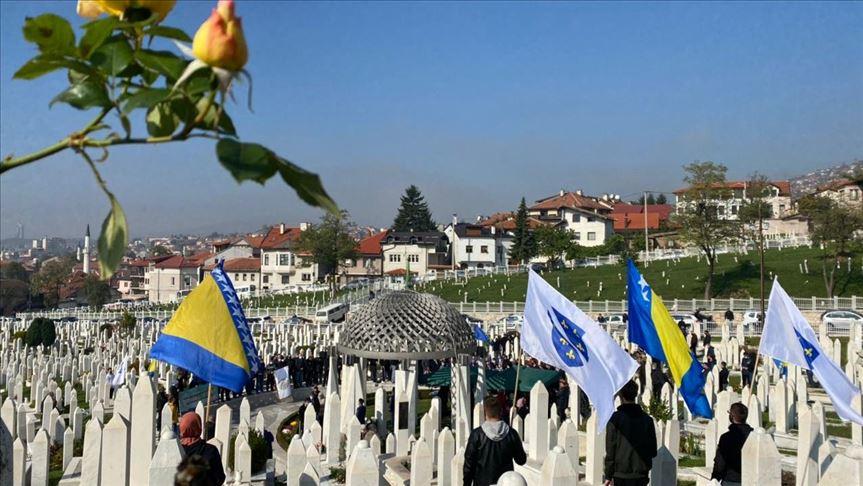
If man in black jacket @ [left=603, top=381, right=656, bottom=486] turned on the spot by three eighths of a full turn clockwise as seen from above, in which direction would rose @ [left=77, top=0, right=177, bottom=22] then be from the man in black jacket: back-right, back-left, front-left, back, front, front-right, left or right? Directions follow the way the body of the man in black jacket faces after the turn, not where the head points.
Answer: front-right

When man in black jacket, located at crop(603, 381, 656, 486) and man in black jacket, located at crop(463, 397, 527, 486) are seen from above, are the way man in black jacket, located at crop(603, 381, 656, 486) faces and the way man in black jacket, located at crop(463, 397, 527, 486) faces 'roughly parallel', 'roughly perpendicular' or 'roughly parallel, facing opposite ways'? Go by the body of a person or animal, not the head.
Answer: roughly parallel

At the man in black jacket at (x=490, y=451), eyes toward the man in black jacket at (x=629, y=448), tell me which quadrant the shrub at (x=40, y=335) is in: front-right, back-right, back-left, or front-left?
back-left

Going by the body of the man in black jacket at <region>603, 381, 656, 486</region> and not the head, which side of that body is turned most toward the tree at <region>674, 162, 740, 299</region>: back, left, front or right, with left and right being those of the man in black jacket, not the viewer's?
front

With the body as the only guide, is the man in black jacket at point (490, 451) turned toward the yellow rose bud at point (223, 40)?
no

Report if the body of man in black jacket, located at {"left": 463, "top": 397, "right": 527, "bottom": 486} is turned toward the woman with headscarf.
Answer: no

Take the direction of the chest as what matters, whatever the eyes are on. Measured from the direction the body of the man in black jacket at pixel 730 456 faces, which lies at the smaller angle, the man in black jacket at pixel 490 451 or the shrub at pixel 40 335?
the shrub

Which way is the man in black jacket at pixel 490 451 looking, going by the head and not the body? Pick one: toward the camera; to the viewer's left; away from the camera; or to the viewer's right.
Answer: away from the camera

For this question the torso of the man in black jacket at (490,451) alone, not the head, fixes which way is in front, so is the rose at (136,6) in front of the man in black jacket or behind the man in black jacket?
behind

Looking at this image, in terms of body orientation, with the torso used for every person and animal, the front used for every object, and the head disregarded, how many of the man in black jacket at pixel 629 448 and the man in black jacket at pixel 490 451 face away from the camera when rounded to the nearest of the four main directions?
2

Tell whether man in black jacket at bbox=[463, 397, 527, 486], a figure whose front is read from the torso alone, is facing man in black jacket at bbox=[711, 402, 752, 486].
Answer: no

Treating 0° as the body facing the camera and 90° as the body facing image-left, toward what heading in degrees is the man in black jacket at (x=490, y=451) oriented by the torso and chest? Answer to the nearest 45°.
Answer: approximately 180°

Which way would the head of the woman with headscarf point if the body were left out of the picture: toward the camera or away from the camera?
away from the camera

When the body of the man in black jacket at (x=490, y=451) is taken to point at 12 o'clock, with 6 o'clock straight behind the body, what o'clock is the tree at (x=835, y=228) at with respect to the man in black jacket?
The tree is roughly at 1 o'clock from the man in black jacket.

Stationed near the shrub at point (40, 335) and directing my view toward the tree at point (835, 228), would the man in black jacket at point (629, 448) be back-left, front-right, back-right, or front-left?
front-right

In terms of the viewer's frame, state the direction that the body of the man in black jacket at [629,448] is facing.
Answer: away from the camera

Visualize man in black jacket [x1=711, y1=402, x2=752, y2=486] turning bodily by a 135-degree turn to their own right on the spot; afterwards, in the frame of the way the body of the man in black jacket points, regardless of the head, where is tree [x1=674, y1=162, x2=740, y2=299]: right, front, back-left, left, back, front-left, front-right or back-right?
left
